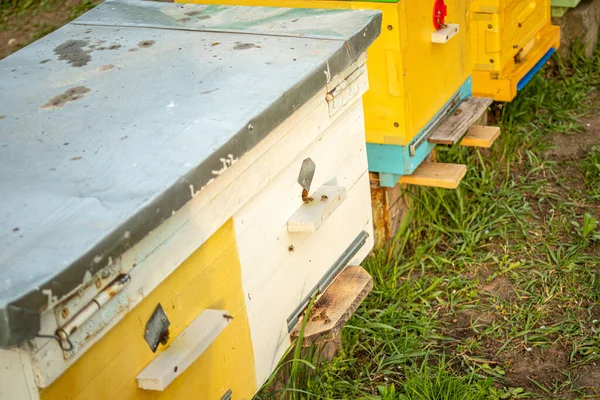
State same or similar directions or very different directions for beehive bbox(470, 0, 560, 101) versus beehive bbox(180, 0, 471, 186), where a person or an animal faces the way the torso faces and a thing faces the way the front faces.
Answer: same or similar directions

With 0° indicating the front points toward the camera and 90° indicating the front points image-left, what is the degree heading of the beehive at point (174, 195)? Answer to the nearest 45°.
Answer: approximately 315°

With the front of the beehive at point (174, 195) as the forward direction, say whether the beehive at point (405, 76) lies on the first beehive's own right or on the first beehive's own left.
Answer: on the first beehive's own left

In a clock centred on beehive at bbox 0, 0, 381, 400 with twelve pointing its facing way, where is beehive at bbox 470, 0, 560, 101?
beehive at bbox 470, 0, 560, 101 is roughly at 9 o'clock from beehive at bbox 0, 0, 381, 400.

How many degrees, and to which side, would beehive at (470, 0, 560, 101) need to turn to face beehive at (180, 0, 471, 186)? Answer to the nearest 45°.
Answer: approximately 45° to its right

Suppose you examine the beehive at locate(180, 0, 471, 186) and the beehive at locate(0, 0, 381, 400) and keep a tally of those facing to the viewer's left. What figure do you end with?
0

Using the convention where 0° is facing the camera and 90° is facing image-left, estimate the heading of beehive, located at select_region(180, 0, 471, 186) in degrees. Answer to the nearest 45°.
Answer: approximately 315°

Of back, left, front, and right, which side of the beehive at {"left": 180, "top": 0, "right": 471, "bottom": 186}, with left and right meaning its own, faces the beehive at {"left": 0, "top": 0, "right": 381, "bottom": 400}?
right

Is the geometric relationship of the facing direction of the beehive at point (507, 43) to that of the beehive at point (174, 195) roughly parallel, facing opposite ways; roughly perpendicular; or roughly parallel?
roughly parallel

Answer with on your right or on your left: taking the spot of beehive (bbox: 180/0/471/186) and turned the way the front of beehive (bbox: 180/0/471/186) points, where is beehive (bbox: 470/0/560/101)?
on your left

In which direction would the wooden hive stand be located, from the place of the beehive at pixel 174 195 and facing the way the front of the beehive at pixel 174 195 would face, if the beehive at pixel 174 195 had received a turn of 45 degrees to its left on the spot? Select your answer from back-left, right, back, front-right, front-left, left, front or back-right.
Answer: front-left
